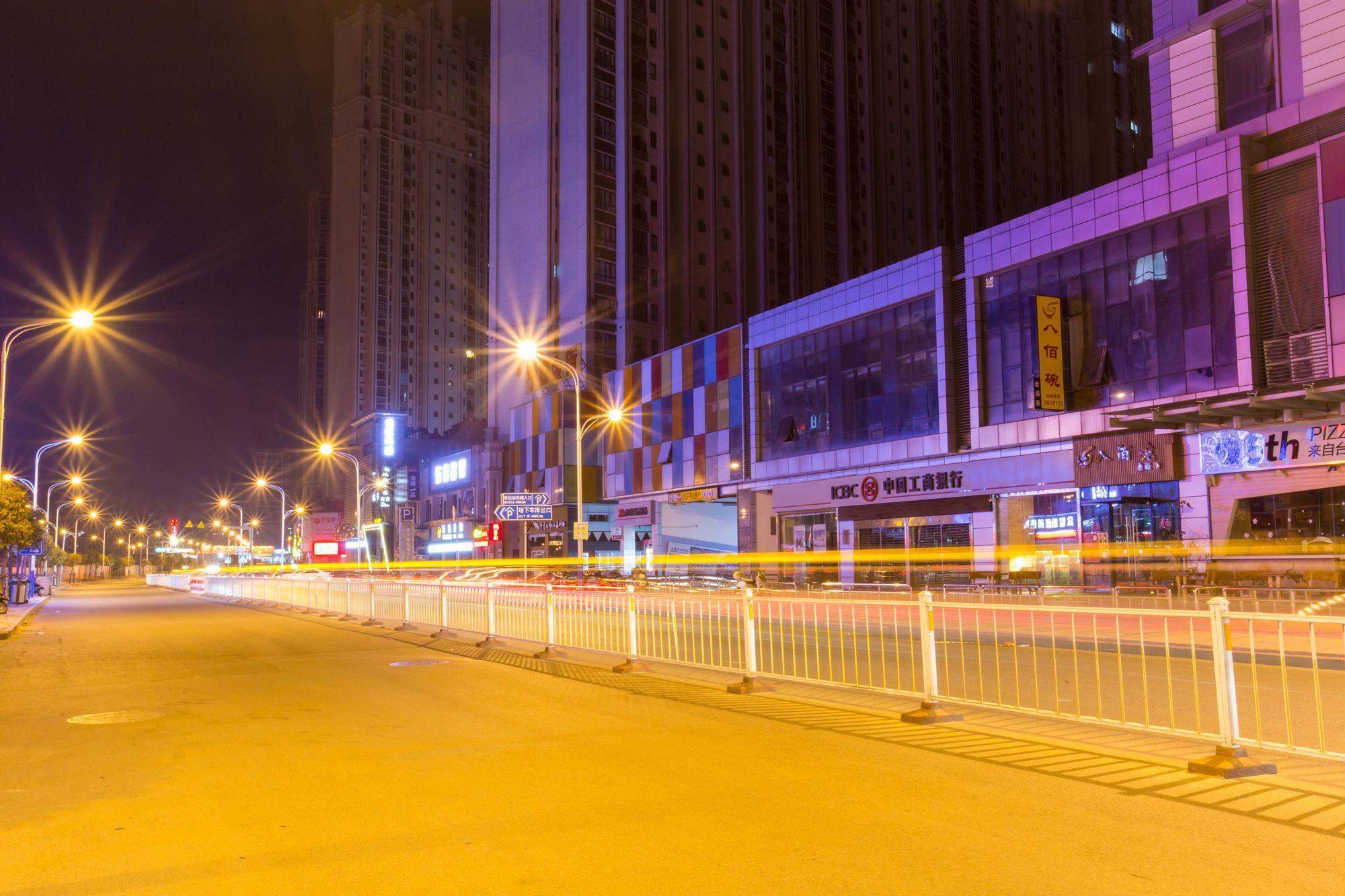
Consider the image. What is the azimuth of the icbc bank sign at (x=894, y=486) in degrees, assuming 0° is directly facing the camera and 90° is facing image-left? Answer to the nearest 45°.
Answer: approximately 45°

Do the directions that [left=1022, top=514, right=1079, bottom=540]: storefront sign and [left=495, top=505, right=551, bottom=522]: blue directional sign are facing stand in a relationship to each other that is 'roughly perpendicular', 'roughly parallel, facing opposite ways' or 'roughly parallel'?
roughly perpendicular

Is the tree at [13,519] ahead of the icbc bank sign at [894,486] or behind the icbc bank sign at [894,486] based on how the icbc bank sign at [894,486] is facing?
ahead

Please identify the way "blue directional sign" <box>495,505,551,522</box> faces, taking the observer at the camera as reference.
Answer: facing the viewer

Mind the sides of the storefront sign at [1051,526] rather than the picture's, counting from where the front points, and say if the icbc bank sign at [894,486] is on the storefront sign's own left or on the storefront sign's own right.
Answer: on the storefront sign's own right

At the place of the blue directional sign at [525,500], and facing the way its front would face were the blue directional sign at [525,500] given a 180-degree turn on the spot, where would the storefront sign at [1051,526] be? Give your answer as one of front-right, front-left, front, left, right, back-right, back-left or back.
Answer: right

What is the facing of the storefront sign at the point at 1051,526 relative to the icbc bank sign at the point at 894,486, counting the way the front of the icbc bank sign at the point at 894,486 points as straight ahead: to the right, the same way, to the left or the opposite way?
the same way

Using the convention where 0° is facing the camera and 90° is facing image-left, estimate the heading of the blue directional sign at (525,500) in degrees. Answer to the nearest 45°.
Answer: approximately 0°

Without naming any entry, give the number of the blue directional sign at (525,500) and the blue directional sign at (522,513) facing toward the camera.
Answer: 2

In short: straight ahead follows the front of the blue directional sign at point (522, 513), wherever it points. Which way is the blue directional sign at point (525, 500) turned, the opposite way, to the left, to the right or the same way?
the same way

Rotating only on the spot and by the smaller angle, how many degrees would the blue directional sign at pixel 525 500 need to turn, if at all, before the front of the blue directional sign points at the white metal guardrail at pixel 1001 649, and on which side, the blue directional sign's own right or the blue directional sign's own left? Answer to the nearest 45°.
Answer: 0° — it already faces it

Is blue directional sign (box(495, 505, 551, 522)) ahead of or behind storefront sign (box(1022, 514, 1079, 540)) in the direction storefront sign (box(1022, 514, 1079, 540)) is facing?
ahead

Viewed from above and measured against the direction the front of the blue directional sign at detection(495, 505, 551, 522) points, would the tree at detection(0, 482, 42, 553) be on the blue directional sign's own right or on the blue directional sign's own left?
on the blue directional sign's own right
